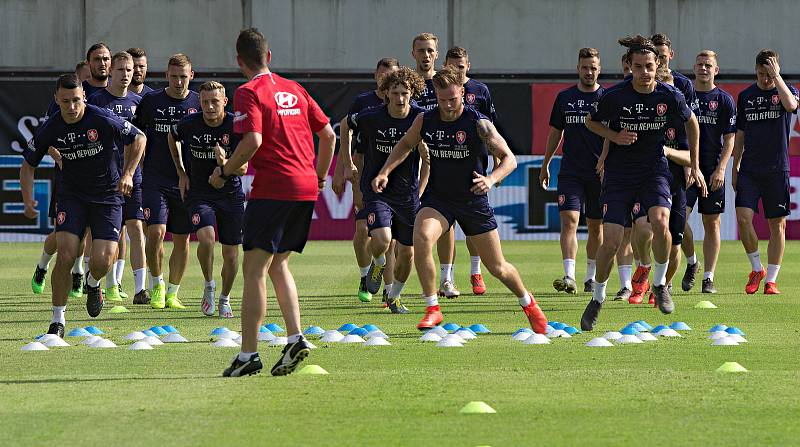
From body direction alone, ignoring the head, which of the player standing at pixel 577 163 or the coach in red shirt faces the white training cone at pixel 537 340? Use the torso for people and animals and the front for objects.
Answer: the player standing

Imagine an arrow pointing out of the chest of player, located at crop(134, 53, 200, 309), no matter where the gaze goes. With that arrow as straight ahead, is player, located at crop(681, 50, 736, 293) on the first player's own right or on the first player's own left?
on the first player's own left

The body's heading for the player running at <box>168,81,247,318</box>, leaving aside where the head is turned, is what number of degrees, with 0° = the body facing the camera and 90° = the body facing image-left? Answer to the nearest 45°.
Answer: approximately 0°

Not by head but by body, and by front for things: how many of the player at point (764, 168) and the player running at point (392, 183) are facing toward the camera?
2

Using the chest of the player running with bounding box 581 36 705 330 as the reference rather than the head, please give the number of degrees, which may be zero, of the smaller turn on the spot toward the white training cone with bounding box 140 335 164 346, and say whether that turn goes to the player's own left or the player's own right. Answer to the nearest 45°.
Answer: approximately 45° to the player's own right

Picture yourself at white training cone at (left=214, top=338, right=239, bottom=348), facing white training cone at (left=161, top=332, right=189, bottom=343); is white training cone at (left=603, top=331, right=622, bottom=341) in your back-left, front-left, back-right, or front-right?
back-right

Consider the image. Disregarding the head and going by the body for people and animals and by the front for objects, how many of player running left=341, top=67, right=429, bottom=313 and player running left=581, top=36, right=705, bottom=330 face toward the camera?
2

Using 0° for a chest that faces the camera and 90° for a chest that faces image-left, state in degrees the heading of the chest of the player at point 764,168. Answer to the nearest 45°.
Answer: approximately 0°

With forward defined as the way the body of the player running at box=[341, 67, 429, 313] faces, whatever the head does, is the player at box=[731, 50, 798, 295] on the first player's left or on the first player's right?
on the first player's left
